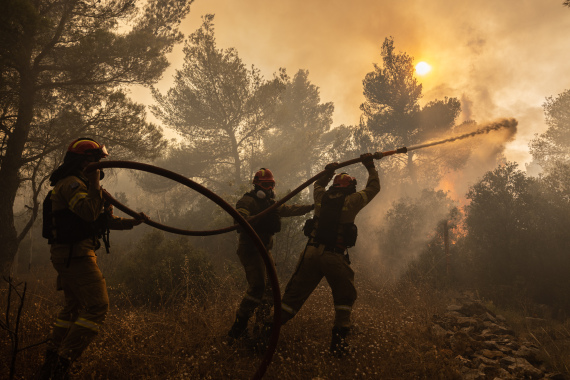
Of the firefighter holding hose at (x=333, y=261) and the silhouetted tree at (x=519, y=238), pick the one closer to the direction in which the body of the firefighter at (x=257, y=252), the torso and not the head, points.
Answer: the firefighter holding hose

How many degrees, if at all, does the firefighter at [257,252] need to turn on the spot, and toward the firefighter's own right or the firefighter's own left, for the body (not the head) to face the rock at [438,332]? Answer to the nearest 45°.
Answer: approximately 45° to the firefighter's own left

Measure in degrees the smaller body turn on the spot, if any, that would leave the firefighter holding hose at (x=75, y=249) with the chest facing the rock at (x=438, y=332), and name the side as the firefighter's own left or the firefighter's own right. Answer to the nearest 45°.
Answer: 0° — they already face it

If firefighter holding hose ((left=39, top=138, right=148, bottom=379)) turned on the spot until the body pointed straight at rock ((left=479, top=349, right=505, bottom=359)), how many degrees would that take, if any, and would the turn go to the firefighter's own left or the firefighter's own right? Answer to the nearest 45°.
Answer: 0° — they already face it

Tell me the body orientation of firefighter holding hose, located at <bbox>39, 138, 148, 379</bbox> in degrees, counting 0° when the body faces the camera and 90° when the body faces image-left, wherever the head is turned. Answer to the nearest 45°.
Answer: approximately 270°

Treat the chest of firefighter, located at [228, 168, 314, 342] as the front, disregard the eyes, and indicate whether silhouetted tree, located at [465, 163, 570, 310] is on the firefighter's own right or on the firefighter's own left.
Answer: on the firefighter's own left

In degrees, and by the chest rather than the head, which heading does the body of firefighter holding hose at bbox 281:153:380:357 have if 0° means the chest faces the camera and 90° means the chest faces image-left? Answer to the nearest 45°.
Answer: approximately 180°
